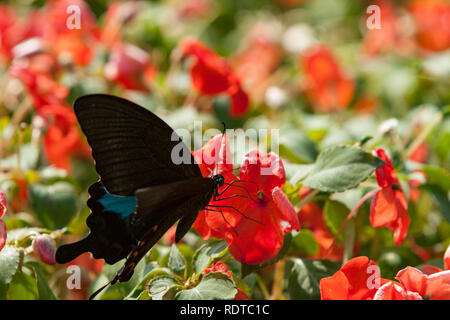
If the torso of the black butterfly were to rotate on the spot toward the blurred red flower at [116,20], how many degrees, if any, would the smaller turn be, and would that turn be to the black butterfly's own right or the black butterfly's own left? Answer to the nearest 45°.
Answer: approximately 90° to the black butterfly's own left

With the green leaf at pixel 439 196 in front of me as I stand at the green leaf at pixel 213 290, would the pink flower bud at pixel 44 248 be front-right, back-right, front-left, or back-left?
back-left

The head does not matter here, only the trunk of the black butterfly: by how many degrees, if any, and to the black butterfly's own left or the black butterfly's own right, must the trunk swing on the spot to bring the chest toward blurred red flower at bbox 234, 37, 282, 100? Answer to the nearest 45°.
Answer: approximately 90° to the black butterfly's own left

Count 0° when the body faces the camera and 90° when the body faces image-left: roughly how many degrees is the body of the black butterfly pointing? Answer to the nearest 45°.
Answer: approximately 270°

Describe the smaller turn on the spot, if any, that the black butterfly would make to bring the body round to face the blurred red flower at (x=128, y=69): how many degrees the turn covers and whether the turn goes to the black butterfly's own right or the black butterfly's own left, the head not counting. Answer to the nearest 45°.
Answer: approximately 90° to the black butterfly's own left

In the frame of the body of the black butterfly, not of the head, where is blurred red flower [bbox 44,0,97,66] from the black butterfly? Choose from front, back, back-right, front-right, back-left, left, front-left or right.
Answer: left
